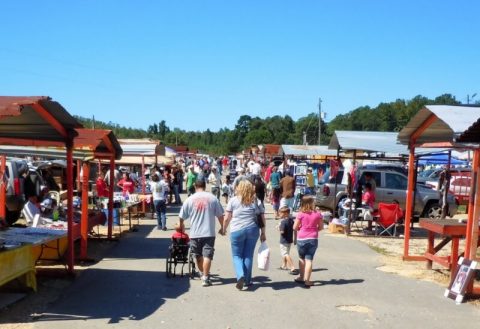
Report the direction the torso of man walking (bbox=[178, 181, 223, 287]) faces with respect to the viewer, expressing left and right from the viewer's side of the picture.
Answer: facing away from the viewer

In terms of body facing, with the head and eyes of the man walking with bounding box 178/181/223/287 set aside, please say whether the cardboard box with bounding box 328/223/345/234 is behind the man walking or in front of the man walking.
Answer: in front

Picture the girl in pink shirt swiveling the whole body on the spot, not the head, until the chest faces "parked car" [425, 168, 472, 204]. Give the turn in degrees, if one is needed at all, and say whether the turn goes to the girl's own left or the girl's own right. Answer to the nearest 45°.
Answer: approximately 45° to the girl's own right

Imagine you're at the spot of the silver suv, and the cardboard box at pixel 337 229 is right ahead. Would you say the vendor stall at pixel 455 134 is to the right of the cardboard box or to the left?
left

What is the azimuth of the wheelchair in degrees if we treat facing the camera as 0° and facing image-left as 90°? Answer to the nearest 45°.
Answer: approximately 180°

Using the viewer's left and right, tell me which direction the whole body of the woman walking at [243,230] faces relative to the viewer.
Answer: facing away from the viewer

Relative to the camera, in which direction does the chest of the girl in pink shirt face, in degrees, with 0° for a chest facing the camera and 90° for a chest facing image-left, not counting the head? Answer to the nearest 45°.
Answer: approximately 180°

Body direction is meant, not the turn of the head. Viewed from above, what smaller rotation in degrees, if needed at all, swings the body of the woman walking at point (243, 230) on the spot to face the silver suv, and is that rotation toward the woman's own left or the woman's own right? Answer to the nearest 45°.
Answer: approximately 45° to the woman's own right

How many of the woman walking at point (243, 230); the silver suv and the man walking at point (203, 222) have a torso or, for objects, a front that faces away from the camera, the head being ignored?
2
